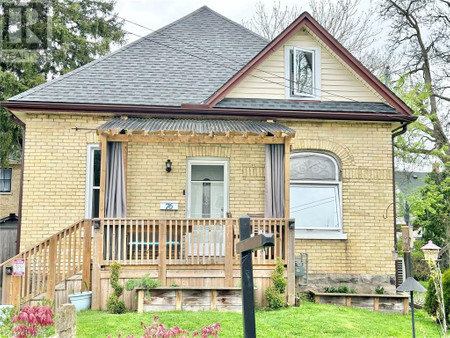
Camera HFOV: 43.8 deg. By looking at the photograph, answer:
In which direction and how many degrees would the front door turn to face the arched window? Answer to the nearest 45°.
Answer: approximately 90° to its left

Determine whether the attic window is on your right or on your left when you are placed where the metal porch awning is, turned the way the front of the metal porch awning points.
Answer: on your left

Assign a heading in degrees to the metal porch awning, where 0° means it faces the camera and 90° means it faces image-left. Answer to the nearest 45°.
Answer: approximately 0°

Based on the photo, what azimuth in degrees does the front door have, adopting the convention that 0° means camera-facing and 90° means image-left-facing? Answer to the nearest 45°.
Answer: approximately 0°

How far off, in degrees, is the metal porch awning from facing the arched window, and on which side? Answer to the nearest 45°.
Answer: approximately 135° to its left

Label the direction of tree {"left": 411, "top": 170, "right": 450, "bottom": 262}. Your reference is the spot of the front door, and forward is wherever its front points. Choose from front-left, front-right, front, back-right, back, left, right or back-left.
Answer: back-left

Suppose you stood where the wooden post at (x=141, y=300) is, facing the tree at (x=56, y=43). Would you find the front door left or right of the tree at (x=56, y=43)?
right

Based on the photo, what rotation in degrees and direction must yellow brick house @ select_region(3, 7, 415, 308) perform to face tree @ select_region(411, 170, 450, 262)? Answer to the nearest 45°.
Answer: approximately 135° to its left
